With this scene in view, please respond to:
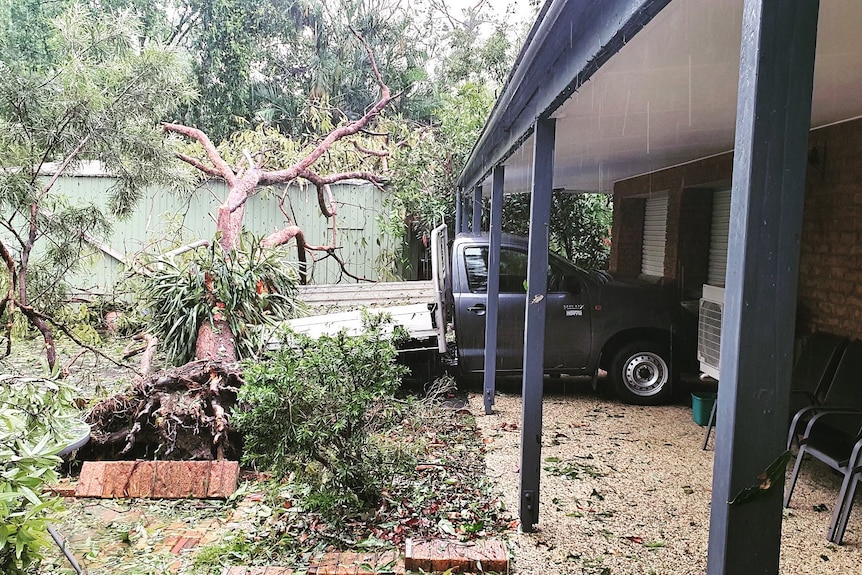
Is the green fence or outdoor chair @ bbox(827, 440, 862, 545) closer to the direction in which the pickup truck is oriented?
the outdoor chair

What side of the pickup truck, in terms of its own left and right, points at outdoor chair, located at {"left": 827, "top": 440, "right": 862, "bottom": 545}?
right

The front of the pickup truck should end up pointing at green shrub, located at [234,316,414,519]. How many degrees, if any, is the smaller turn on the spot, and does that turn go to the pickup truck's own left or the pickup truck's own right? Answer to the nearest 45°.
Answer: approximately 135° to the pickup truck's own right

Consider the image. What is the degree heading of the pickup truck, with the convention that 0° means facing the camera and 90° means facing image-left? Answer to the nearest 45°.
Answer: approximately 270°

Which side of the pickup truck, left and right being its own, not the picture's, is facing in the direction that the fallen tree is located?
back

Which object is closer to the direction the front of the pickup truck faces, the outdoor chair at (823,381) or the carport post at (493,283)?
the outdoor chair

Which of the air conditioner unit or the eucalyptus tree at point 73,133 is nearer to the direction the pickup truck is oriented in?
the air conditioner unit

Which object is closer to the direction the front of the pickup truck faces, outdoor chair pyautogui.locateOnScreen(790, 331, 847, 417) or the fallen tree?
the outdoor chair

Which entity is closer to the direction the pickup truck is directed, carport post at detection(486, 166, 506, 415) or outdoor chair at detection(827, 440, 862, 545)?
the outdoor chair
